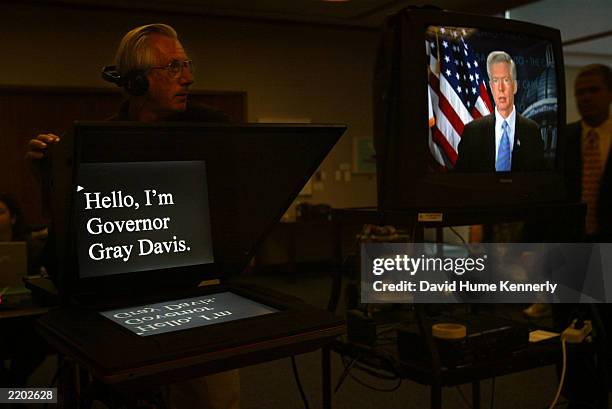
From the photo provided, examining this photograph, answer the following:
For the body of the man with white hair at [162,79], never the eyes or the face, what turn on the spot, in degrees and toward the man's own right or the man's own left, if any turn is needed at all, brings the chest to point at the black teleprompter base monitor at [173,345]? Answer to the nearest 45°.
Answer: approximately 45° to the man's own right

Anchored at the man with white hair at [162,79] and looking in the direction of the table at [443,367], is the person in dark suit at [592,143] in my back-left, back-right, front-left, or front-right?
front-left

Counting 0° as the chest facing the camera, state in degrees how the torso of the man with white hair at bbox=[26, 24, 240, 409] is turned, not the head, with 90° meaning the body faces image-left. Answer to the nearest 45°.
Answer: approximately 315°

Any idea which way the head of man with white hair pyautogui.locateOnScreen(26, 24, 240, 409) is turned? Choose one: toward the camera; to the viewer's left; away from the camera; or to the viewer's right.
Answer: to the viewer's right

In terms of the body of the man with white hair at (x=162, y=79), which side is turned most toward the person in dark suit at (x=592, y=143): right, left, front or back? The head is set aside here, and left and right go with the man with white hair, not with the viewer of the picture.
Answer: left

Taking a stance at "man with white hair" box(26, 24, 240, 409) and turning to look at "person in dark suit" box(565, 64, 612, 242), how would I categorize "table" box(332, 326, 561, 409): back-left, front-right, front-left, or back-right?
front-right
